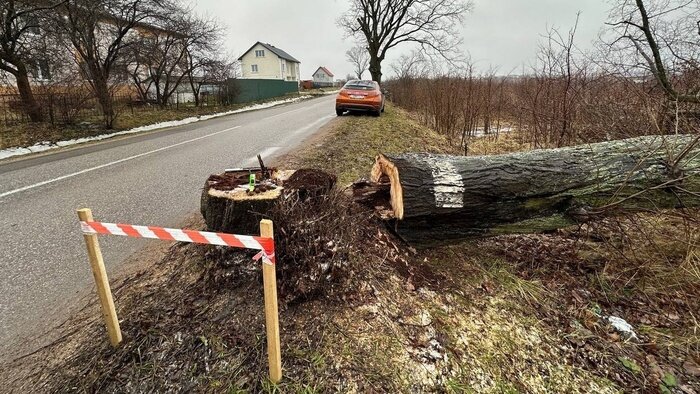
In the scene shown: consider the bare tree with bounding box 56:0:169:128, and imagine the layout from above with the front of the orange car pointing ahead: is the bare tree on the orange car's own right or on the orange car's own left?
on the orange car's own left

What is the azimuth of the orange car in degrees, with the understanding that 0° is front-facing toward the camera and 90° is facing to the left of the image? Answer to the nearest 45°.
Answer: approximately 180°

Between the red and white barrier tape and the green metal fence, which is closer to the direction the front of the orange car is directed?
the green metal fence

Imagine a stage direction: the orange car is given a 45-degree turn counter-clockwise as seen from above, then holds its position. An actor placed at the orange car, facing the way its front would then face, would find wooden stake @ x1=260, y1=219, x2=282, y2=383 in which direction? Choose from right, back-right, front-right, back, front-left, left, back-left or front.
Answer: back-left

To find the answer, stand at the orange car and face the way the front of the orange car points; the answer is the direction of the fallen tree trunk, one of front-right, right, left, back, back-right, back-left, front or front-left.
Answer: back

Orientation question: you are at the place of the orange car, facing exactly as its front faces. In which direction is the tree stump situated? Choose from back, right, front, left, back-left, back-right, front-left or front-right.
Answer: back

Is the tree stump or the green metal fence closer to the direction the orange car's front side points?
the green metal fence

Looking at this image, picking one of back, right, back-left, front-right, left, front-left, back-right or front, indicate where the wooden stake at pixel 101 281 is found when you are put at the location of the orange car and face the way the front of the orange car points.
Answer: back

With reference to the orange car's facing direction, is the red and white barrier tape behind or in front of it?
behind

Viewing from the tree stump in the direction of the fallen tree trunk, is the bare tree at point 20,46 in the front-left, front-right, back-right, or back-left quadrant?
back-left
